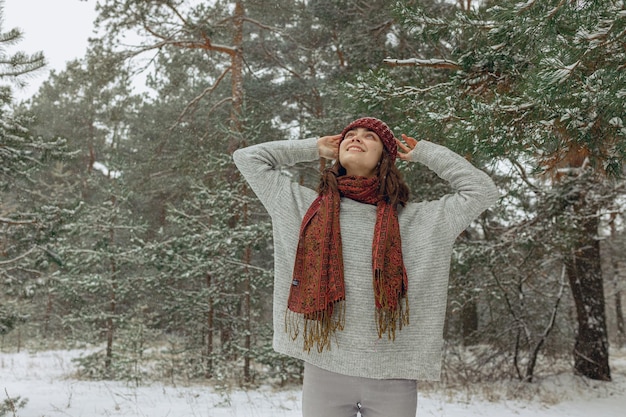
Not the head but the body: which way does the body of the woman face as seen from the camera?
toward the camera

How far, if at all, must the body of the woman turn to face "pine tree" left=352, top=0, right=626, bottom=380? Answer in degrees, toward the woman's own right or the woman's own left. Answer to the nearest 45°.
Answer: approximately 135° to the woman's own left
